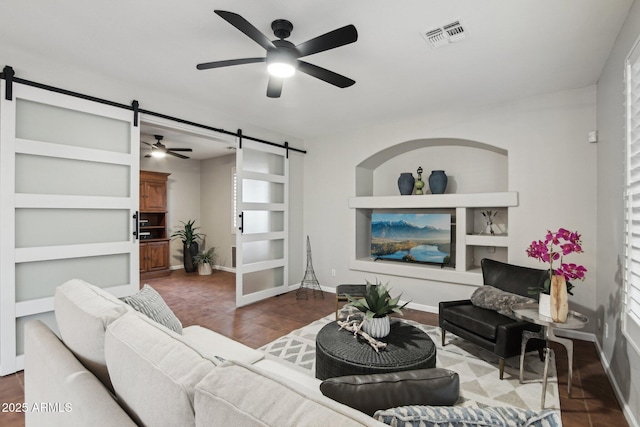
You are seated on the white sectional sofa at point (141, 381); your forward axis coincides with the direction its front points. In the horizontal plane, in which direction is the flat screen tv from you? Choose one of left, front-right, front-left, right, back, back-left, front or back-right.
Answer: front

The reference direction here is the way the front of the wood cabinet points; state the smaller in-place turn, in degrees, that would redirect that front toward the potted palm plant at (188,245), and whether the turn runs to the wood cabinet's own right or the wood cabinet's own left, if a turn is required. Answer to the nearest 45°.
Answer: approximately 45° to the wood cabinet's own left

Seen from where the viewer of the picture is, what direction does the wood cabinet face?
facing the viewer and to the right of the viewer

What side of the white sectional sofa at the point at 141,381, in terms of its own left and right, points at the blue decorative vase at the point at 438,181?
front

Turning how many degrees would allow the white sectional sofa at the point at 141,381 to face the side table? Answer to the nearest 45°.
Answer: approximately 45° to its right

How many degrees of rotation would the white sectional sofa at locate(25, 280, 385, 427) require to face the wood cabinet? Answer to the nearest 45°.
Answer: approximately 45° to its left

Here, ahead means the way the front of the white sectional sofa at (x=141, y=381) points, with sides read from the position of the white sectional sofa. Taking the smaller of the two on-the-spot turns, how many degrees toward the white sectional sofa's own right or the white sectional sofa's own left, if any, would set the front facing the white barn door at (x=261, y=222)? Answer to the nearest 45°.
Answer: approximately 45° to the white sectional sofa's own left

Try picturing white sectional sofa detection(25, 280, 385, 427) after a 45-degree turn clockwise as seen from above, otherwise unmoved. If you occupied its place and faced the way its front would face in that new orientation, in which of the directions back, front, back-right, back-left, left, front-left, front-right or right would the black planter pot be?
left

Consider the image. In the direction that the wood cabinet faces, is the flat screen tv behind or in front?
in front

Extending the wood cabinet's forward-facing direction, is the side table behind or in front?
in front

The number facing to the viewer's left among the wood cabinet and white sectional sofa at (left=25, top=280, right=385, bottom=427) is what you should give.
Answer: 0

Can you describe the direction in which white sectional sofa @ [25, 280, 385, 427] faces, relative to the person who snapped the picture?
facing away from the viewer and to the right of the viewer

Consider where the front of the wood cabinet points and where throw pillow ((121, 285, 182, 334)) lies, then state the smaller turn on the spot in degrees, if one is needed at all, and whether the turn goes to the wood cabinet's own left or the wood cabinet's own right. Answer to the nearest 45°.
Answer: approximately 45° to the wood cabinet's own right

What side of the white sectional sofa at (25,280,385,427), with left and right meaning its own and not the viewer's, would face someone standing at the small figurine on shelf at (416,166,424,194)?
front
